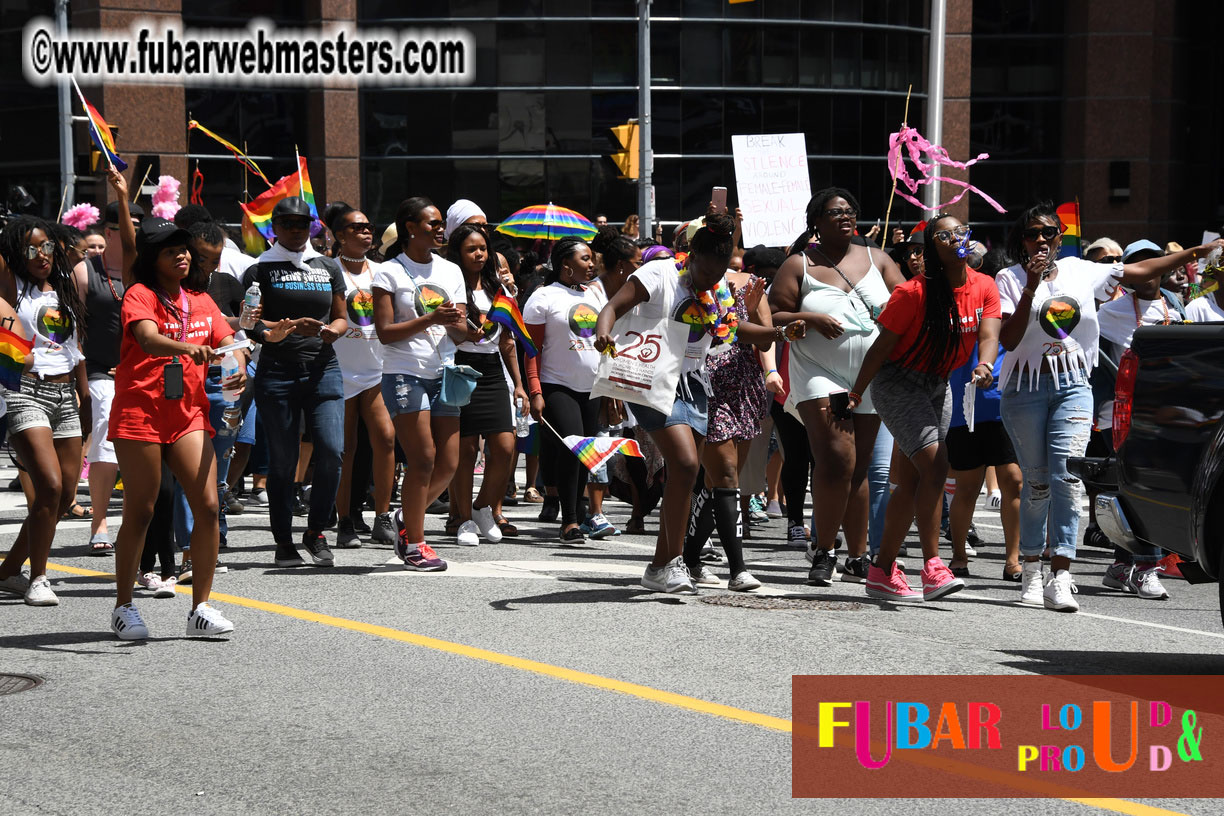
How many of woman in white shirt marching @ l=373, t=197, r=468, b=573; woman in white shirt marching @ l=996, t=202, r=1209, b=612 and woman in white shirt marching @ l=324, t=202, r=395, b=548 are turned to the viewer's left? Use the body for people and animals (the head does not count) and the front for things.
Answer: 0

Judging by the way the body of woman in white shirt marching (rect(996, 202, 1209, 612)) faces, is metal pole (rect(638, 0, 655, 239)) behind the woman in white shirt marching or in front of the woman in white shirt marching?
behind

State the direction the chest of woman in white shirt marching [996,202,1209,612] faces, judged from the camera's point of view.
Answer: toward the camera

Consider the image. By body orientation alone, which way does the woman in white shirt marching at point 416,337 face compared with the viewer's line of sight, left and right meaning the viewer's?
facing the viewer and to the right of the viewer

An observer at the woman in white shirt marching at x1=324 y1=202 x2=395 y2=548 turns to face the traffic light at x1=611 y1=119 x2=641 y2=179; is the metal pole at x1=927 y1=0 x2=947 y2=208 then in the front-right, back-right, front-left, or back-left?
front-right
